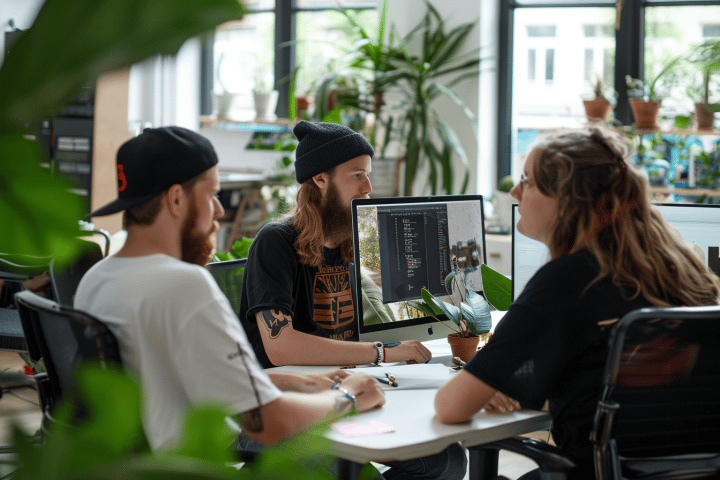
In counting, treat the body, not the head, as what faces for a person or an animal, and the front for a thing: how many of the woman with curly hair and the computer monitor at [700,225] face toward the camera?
1

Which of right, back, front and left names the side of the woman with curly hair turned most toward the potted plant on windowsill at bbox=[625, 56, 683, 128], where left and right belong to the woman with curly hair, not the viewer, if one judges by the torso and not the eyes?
right

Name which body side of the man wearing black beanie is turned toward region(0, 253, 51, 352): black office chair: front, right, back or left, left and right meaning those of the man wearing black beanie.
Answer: back

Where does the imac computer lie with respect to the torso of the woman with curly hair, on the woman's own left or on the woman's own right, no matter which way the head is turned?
on the woman's own right

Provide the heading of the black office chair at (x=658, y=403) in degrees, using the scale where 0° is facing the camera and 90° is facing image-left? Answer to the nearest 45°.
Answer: approximately 135°

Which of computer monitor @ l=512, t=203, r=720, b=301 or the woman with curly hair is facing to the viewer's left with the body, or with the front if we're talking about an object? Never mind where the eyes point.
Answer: the woman with curly hair

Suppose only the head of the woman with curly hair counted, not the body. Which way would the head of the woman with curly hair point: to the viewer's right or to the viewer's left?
to the viewer's left

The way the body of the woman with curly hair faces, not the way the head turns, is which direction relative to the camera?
to the viewer's left

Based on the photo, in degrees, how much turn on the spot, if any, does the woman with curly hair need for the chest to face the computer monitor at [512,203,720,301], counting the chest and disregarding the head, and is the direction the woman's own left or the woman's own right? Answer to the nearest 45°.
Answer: approximately 90° to the woman's own right

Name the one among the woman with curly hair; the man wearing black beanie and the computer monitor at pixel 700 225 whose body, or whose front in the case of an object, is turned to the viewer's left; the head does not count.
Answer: the woman with curly hair
